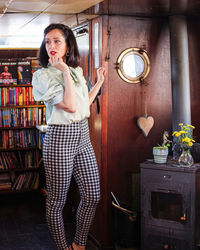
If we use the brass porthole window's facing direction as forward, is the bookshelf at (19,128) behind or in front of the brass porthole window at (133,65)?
behind

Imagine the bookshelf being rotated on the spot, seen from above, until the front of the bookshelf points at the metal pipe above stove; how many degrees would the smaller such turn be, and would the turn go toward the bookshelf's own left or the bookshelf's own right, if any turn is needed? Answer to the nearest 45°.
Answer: approximately 45° to the bookshelf's own left

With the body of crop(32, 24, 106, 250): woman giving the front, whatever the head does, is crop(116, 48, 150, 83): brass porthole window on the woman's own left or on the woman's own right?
on the woman's own left

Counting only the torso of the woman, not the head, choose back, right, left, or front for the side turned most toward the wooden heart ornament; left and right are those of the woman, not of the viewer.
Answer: left

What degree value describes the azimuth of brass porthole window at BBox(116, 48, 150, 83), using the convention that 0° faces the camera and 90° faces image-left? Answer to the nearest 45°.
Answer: approximately 0°

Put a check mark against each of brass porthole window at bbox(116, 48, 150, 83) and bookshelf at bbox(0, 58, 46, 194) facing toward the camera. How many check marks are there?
2
